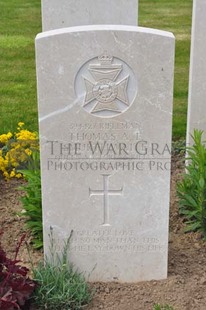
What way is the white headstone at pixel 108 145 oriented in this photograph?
toward the camera

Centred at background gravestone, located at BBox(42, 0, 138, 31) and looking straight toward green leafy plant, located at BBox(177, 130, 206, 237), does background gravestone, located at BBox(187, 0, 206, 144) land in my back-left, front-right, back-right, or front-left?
front-left

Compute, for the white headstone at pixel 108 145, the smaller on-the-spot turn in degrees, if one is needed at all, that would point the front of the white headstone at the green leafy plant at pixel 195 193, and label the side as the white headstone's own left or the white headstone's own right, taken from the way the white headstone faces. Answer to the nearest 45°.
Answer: approximately 135° to the white headstone's own left

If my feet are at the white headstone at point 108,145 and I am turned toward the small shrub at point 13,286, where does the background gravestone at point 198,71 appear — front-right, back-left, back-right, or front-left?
back-right

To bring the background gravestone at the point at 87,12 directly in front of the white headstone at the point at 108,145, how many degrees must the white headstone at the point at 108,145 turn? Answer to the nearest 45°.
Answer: approximately 180°

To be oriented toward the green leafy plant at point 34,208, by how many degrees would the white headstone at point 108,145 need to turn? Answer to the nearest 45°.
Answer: approximately 135° to its right

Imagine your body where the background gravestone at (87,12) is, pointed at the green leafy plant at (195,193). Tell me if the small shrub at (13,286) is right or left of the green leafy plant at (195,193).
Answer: right
